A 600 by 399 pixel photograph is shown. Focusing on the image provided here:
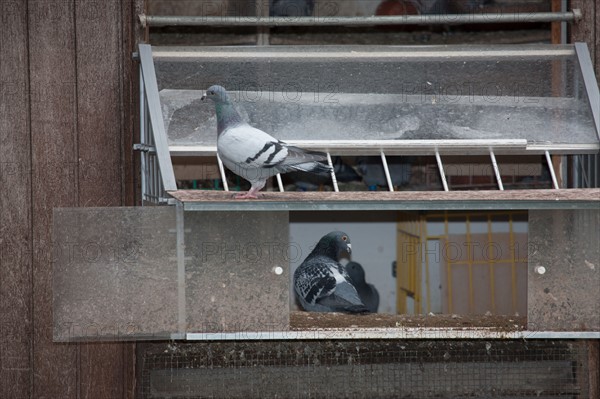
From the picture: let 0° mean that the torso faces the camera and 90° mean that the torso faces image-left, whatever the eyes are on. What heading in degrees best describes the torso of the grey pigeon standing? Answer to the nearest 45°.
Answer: approximately 90°

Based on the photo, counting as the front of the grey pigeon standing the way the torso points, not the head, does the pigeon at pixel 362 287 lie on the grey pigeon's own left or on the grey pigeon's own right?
on the grey pigeon's own right

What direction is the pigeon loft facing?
toward the camera

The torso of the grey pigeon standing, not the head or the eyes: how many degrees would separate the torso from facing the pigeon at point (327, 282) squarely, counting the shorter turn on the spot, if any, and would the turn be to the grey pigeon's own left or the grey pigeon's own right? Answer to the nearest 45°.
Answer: approximately 135° to the grey pigeon's own right

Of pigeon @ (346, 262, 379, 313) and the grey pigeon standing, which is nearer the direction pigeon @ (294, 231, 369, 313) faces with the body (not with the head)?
the pigeon
